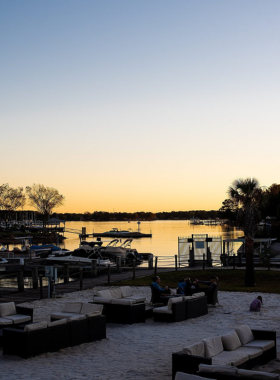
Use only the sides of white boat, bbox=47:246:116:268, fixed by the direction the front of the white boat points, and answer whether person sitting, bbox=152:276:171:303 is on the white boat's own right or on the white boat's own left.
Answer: on the white boat's own left

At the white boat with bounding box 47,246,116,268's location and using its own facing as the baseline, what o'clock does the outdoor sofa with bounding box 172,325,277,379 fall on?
The outdoor sofa is roughly at 9 o'clock from the white boat.

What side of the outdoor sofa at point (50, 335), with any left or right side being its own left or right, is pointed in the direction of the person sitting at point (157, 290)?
right

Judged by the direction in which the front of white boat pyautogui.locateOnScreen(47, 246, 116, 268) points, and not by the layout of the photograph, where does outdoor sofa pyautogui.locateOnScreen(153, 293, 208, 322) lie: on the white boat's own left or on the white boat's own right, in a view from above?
on the white boat's own left

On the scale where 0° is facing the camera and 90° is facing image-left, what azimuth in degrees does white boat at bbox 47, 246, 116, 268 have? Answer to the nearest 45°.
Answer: approximately 90°

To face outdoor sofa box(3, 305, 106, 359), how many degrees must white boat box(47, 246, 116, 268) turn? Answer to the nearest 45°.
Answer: approximately 90° to its left

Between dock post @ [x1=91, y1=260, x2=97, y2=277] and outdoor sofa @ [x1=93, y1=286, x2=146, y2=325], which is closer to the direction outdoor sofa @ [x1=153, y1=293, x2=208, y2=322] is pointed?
the dock post

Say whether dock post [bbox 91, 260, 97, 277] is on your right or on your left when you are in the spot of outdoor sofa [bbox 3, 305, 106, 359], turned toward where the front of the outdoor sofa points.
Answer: on your right

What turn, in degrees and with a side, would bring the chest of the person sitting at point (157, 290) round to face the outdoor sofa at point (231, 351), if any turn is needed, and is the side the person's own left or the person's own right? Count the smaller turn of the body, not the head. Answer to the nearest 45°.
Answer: approximately 90° to the person's own right
